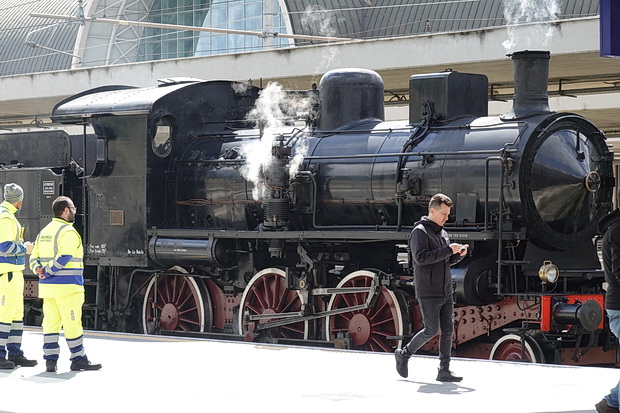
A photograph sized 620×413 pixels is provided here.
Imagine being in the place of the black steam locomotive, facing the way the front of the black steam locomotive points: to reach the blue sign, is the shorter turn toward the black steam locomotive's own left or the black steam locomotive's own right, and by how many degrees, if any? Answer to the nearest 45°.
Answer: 0° — it already faces it

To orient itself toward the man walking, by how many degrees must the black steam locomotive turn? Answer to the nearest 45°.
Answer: approximately 45° to its right

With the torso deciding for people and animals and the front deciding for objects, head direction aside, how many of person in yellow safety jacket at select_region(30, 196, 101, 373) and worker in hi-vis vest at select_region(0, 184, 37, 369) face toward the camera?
0

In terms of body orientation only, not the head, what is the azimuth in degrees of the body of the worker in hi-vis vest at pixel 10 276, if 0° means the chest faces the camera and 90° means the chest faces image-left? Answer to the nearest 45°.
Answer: approximately 270°
